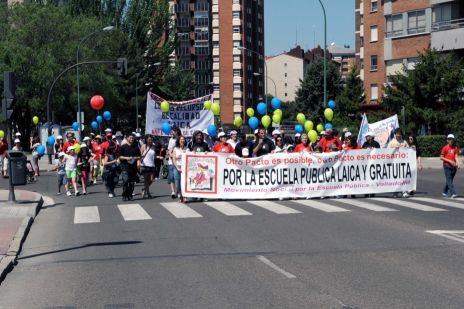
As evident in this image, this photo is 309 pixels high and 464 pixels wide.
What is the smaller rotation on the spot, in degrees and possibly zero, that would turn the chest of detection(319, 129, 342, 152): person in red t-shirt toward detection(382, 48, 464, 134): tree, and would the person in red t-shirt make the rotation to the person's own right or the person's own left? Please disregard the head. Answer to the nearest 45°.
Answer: approximately 180°

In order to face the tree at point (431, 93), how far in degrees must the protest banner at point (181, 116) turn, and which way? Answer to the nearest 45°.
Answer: approximately 135° to its left

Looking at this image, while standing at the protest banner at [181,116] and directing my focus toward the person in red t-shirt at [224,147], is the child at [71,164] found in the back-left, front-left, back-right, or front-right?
front-right

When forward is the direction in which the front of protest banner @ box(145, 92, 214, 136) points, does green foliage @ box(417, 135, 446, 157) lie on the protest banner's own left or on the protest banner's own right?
on the protest banner's own left

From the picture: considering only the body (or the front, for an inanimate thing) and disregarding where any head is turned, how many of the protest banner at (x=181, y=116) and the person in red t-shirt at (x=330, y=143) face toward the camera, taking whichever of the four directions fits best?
2

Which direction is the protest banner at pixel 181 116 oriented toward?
toward the camera

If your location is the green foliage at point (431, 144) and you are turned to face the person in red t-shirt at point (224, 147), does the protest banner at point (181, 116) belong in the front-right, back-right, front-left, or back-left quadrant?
front-right

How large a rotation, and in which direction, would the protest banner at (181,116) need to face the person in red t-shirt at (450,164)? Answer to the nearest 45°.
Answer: approximately 45° to its left

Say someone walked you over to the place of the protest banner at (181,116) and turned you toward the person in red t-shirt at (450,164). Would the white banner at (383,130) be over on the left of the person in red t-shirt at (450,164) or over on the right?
left

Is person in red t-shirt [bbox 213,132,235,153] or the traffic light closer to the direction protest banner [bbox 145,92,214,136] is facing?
the person in red t-shirt

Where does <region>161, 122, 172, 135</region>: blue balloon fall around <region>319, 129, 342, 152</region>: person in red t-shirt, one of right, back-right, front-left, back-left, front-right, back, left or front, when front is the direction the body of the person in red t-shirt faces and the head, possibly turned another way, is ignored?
back-right

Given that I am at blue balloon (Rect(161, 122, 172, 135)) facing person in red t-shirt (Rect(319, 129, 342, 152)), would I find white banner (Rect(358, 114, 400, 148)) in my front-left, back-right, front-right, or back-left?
front-left
